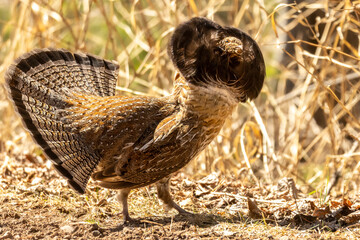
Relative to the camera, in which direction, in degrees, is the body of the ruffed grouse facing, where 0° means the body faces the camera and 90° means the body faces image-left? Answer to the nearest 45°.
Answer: approximately 270°
